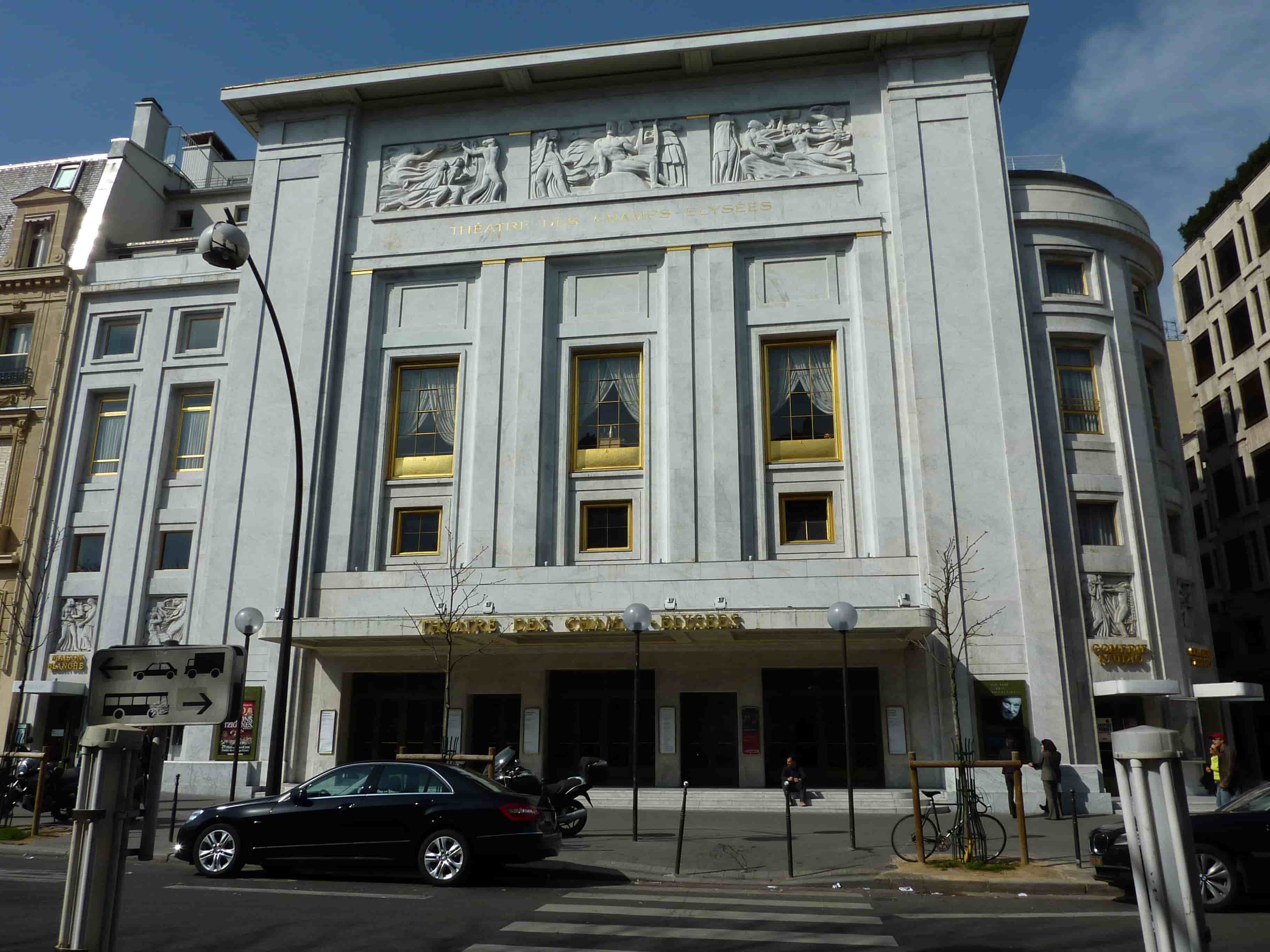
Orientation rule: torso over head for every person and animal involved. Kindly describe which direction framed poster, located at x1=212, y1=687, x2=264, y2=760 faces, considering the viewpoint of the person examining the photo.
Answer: facing the viewer

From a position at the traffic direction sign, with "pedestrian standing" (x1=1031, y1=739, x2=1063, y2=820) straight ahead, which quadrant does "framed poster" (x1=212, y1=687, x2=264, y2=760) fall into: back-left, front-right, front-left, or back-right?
front-left

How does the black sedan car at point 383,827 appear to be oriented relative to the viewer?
to the viewer's left

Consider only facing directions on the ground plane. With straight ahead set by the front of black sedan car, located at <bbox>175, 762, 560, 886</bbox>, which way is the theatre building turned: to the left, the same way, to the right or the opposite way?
to the left

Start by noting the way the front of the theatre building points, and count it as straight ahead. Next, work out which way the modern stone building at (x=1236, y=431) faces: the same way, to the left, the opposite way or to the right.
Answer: to the right

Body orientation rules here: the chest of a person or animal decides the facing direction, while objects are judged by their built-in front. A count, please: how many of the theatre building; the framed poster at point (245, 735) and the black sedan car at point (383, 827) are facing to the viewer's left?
1

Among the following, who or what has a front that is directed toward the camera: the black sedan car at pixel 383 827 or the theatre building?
the theatre building

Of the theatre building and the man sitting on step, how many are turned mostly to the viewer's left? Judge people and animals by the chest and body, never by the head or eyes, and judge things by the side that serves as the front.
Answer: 0

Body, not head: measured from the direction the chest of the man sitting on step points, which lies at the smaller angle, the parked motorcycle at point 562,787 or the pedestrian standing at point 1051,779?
the parked motorcycle

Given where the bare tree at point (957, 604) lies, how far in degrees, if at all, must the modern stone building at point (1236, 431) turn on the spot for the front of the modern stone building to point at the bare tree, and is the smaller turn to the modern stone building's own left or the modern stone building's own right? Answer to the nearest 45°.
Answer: approximately 45° to the modern stone building's own left

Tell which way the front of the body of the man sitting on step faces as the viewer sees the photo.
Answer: toward the camera

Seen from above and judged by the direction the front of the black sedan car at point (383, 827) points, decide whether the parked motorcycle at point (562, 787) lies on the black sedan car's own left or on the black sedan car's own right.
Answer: on the black sedan car's own right

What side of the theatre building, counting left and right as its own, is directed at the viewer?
front

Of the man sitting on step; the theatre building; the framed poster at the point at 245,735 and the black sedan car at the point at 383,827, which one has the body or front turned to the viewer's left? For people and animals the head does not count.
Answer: the black sedan car

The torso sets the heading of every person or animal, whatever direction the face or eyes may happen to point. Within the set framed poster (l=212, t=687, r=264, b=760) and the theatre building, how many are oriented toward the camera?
2

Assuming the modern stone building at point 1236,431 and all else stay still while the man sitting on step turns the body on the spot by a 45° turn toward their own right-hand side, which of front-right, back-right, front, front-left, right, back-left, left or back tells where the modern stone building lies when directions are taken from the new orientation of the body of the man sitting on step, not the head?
back

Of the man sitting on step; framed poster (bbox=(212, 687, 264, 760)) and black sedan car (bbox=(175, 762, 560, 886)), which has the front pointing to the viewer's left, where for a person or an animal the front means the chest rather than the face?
the black sedan car

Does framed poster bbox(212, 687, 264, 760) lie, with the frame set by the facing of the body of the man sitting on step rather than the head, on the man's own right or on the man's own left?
on the man's own right

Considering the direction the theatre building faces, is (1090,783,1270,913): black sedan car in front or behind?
in front
